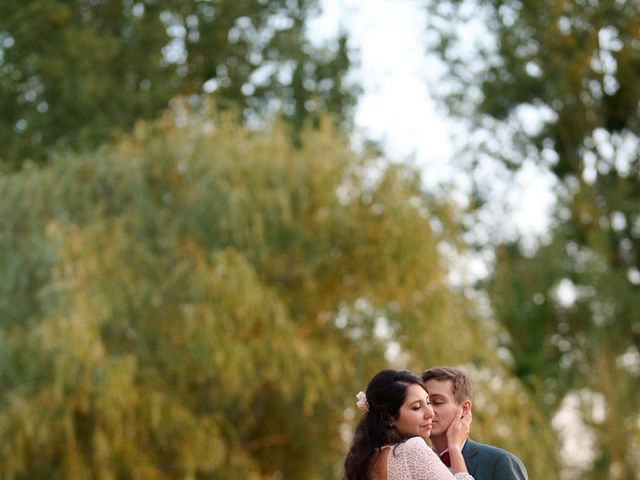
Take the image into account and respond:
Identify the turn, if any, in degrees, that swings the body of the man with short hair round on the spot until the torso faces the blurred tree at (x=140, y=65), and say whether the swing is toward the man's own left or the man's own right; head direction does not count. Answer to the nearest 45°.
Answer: approximately 135° to the man's own right

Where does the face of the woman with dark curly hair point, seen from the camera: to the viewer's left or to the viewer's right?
to the viewer's right

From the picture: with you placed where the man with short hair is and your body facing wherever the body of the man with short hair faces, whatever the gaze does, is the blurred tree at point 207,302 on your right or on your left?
on your right

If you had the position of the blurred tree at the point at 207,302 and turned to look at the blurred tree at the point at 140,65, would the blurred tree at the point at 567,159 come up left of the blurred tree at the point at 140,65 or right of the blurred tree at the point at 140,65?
right

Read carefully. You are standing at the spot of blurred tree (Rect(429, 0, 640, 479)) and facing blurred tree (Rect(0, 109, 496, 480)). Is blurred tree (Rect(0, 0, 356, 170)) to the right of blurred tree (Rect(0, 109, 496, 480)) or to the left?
right

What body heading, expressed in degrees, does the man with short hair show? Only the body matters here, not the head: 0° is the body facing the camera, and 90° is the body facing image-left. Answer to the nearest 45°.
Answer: approximately 45°

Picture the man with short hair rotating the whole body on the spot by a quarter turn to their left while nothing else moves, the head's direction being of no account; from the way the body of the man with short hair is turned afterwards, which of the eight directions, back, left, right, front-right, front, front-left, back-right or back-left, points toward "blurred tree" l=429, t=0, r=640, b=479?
back-left
